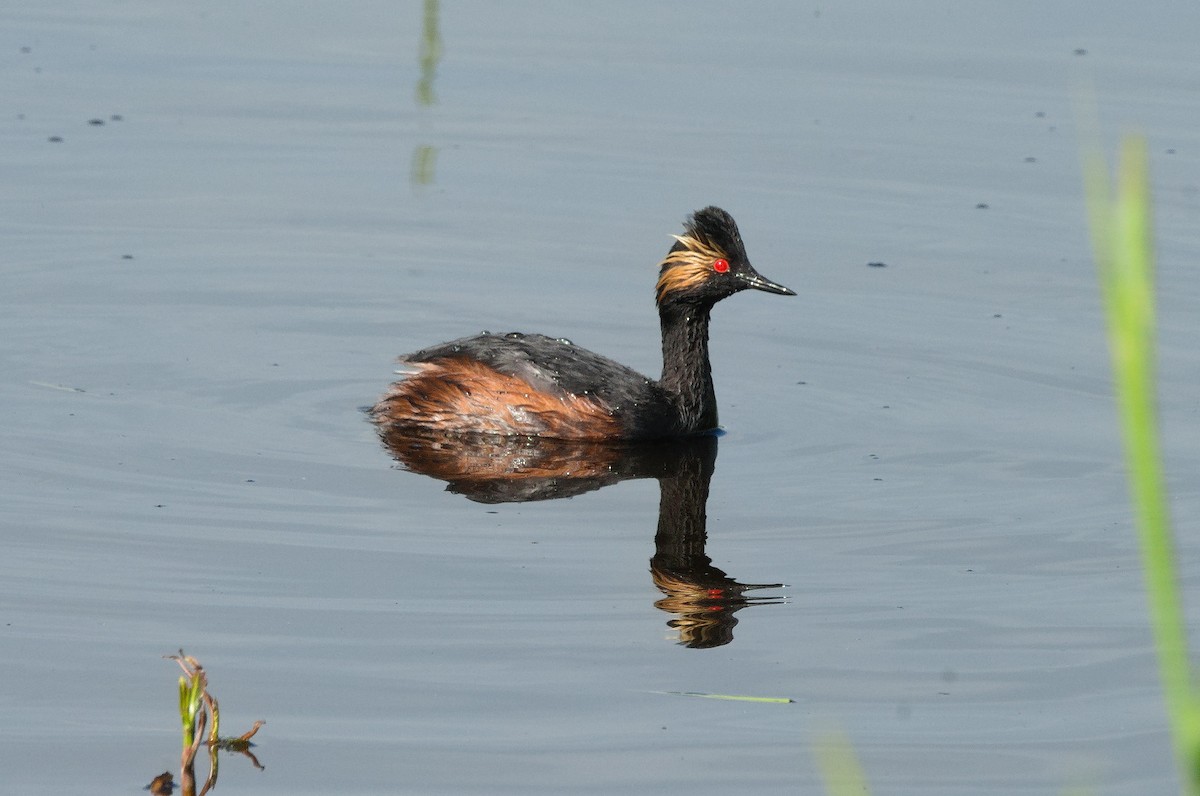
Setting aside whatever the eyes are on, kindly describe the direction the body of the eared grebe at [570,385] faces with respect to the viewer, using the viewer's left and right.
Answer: facing to the right of the viewer

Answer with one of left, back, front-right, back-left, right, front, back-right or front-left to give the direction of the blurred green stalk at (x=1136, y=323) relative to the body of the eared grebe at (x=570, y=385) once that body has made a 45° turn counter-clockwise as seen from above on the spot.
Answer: back-right

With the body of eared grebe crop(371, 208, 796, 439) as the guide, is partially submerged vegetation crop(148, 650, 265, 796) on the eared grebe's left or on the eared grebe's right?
on the eared grebe's right
